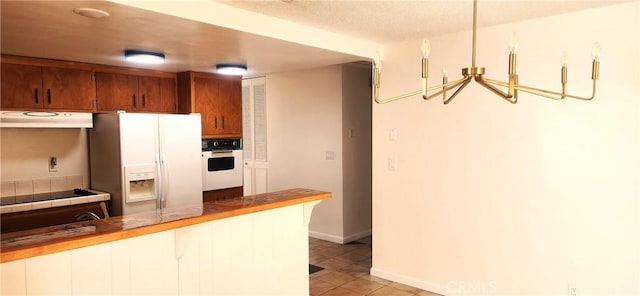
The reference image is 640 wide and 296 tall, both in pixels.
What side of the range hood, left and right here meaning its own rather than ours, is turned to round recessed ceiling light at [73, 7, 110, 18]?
front

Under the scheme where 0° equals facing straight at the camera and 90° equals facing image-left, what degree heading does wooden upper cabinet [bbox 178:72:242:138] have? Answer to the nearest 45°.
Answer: approximately 315°

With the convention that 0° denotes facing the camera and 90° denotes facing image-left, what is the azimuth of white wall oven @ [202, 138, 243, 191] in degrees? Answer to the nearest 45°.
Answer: approximately 315°

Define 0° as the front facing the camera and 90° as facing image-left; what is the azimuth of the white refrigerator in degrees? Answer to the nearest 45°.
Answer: approximately 315°

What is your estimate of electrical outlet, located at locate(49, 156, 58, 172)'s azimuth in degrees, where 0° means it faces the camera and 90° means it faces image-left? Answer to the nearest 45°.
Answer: approximately 0°

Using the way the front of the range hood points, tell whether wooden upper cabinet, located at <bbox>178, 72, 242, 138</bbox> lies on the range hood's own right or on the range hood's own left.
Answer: on the range hood's own left

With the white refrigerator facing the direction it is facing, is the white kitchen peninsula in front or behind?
in front

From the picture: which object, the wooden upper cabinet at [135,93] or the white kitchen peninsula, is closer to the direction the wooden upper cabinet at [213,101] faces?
the white kitchen peninsula

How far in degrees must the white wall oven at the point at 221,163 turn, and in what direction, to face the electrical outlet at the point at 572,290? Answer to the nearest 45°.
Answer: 0° — it already faces it

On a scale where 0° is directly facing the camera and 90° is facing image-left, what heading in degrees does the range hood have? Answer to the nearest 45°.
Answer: approximately 0°

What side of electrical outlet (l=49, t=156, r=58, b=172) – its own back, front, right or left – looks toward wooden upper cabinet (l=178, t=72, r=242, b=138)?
left
